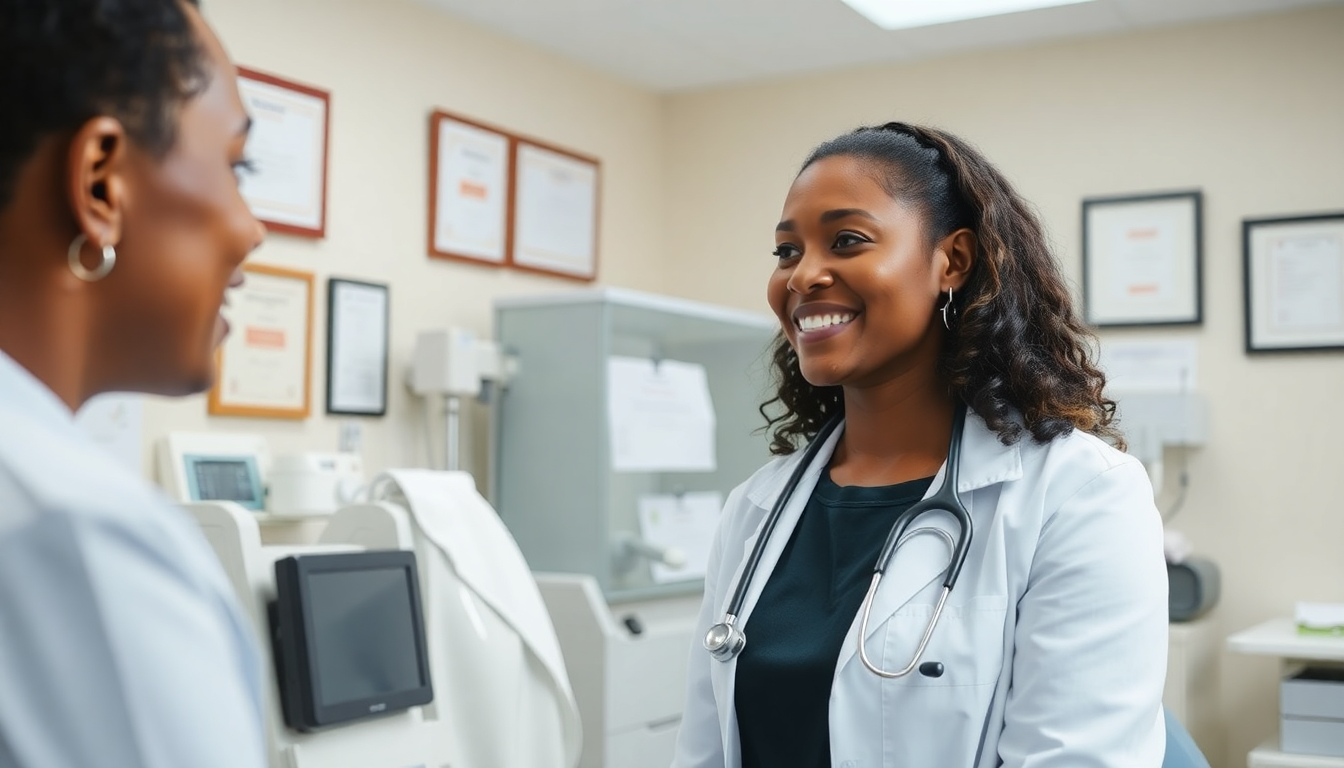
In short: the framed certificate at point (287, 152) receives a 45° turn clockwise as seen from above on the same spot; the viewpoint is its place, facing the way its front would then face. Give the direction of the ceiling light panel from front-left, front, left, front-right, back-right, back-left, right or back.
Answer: left

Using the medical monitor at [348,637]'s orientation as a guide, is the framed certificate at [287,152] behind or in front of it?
behind

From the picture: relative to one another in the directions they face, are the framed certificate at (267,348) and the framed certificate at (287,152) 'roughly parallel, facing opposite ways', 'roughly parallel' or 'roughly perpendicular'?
roughly parallel

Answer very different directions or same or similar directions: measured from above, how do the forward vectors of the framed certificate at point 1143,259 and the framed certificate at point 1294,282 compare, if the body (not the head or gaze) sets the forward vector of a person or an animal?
same or similar directions

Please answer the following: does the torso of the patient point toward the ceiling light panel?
yes

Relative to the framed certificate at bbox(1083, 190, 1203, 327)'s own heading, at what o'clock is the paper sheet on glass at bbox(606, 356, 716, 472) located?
The paper sheet on glass is roughly at 2 o'clock from the framed certificate.

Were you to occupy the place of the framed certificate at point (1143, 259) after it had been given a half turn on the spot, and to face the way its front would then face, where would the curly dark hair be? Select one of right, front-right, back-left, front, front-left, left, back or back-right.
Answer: back

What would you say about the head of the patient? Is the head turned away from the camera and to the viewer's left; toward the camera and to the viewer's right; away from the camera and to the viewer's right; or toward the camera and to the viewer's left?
away from the camera and to the viewer's right

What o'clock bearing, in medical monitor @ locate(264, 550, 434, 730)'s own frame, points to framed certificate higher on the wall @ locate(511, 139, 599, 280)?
The framed certificate higher on the wall is roughly at 8 o'clock from the medical monitor.

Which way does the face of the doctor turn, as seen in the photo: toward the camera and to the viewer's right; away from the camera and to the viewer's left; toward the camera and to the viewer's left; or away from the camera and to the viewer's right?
toward the camera and to the viewer's left

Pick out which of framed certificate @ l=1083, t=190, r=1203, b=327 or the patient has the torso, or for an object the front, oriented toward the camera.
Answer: the framed certificate

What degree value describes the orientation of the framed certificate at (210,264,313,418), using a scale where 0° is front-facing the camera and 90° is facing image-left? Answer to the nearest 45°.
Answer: approximately 315°

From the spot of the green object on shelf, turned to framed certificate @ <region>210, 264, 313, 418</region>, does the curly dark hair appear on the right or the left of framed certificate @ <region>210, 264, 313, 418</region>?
left

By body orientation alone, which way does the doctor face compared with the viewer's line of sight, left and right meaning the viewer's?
facing the viewer and to the left of the viewer

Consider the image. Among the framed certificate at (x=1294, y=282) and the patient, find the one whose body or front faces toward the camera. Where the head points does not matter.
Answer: the framed certificate

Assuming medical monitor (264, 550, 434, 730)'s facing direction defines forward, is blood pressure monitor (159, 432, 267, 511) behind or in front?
behind

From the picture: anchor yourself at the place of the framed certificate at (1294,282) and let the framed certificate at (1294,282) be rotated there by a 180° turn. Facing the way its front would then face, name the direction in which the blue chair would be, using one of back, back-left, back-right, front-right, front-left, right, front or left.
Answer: back

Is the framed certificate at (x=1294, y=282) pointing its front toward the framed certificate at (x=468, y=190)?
no

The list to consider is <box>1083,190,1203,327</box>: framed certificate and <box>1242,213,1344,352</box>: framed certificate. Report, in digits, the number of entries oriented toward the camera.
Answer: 2

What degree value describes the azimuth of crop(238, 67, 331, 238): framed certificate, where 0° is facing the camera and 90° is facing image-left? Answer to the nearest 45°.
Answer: approximately 315°
